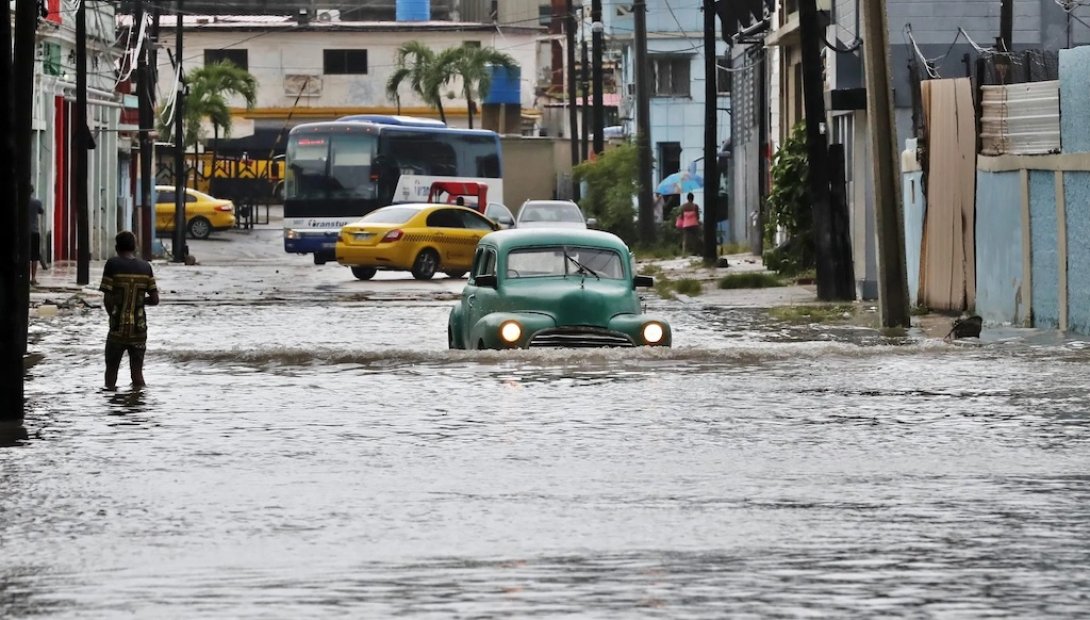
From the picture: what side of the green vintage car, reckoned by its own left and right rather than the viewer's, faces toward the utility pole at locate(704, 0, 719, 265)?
back

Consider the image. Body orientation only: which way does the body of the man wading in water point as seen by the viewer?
away from the camera

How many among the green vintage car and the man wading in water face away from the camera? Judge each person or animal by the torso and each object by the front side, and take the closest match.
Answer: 1

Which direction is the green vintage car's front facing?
toward the camera

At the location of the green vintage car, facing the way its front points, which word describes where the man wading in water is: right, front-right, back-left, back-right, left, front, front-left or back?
front-right

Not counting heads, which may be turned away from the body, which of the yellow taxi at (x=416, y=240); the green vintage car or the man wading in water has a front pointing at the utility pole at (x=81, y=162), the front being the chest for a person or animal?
the man wading in water

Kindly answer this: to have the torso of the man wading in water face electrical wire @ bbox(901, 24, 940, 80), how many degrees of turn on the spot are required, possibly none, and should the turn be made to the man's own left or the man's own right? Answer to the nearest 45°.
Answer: approximately 45° to the man's own right

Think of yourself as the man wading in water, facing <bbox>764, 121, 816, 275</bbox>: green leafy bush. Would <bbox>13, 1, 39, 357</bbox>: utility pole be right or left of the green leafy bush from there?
left

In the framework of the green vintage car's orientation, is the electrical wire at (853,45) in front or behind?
behind

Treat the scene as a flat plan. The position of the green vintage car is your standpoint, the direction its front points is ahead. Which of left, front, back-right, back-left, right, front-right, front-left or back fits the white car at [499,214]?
back

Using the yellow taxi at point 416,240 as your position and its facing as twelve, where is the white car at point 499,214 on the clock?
The white car is roughly at 11 o'clock from the yellow taxi.

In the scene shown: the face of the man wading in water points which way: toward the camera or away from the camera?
away from the camera

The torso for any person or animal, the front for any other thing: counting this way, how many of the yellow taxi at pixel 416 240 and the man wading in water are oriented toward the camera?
0

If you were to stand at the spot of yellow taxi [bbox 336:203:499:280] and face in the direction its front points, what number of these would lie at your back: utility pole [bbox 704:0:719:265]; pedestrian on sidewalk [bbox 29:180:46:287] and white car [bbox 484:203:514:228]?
1

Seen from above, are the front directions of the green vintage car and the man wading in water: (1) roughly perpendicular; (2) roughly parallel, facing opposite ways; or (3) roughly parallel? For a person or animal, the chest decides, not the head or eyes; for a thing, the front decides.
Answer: roughly parallel, facing opposite ways

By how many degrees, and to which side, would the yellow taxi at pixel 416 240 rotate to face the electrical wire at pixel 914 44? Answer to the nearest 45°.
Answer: approximately 90° to its right

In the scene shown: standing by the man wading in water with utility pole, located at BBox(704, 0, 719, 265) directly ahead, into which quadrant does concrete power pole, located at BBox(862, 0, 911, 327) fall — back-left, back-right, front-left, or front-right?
front-right

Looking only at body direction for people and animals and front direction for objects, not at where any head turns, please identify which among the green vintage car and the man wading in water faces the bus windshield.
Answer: the man wading in water

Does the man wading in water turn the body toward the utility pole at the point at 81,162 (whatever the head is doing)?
yes

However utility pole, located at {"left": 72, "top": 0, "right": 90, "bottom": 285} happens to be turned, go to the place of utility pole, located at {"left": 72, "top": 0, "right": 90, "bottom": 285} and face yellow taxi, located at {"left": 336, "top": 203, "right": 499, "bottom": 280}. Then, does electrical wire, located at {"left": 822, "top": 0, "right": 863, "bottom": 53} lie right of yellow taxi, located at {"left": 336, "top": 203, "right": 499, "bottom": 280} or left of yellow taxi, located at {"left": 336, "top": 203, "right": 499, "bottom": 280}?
right

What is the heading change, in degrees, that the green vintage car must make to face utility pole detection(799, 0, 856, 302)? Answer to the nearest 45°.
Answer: approximately 180°

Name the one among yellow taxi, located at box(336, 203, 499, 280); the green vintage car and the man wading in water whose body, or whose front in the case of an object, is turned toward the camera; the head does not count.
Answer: the green vintage car
